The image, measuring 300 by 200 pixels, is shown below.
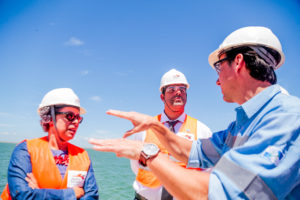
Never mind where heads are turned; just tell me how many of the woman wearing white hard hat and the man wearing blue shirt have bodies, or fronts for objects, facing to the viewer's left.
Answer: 1

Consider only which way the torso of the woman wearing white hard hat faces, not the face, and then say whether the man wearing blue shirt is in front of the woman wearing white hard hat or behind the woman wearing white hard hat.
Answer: in front

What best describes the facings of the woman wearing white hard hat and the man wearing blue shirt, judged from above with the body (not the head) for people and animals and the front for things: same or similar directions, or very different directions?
very different directions

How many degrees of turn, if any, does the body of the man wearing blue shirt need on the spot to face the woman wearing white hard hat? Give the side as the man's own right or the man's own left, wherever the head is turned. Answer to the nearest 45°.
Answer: approximately 45° to the man's own right

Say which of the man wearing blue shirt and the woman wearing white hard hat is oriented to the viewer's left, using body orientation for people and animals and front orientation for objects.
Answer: the man wearing blue shirt

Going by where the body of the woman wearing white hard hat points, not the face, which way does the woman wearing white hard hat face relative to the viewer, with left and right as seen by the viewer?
facing the viewer and to the right of the viewer

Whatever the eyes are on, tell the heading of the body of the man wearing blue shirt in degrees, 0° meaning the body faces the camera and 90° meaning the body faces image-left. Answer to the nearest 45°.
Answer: approximately 90°

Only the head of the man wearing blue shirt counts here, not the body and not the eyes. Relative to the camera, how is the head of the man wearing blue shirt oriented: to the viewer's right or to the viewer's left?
to the viewer's left
